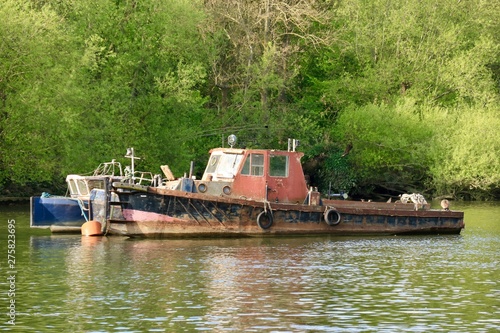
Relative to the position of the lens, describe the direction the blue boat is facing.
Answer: facing to the left of the viewer

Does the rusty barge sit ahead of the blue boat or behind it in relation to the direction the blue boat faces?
behind

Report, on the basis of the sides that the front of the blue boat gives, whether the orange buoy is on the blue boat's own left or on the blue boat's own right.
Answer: on the blue boat's own left
